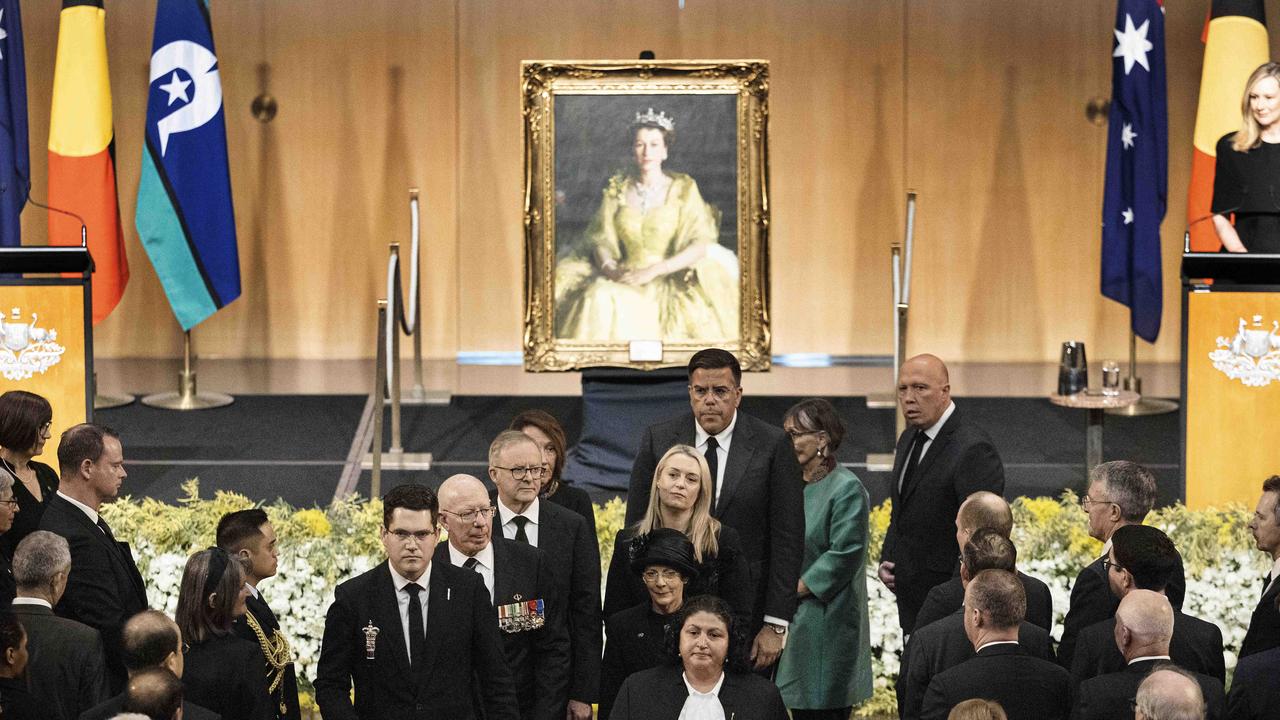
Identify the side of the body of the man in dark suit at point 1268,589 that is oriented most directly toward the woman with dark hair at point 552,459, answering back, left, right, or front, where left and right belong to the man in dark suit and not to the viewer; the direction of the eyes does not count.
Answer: front

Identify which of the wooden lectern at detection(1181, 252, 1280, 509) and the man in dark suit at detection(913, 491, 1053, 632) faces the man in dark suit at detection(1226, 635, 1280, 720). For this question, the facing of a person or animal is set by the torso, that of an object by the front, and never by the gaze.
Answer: the wooden lectern

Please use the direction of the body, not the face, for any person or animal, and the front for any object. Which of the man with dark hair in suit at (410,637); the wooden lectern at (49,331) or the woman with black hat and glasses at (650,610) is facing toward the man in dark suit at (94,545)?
the wooden lectern

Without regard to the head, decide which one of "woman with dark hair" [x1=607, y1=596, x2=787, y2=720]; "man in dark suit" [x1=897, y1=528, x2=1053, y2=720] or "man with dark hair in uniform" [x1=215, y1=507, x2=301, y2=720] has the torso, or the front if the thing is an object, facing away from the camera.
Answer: the man in dark suit

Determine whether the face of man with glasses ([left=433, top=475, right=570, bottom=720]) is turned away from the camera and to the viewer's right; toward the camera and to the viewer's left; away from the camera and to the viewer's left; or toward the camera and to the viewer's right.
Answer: toward the camera and to the viewer's right

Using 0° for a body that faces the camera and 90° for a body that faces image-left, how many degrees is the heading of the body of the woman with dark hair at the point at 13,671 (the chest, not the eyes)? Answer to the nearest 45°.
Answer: approximately 225°

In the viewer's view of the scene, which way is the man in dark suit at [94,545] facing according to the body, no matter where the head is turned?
to the viewer's right

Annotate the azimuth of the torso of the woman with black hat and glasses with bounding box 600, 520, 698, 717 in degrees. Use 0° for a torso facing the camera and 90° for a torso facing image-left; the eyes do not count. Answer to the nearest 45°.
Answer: approximately 0°

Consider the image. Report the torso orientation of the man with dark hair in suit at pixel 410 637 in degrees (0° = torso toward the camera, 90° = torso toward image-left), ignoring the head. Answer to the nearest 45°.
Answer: approximately 0°

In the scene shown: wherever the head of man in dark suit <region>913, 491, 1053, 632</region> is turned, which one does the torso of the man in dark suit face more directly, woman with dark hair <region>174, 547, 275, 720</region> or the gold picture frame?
the gold picture frame

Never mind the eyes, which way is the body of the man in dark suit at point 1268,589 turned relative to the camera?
to the viewer's left

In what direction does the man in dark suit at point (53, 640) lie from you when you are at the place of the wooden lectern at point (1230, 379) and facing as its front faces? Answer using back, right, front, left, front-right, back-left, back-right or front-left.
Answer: front-right

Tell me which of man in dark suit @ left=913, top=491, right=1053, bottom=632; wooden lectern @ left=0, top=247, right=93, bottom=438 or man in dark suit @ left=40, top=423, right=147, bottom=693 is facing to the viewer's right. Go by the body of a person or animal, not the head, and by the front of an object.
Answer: man in dark suit @ left=40, top=423, right=147, bottom=693

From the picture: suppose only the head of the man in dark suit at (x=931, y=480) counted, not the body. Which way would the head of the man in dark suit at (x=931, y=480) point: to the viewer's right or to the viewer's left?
to the viewer's left

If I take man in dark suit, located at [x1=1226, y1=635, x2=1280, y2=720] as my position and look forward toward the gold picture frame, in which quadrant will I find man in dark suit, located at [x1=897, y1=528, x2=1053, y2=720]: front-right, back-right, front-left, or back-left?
front-left

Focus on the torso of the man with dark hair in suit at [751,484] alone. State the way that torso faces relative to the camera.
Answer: toward the camera
